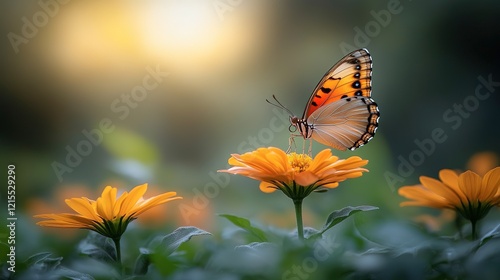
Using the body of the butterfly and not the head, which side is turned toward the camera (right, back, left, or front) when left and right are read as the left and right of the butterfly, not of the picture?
left
